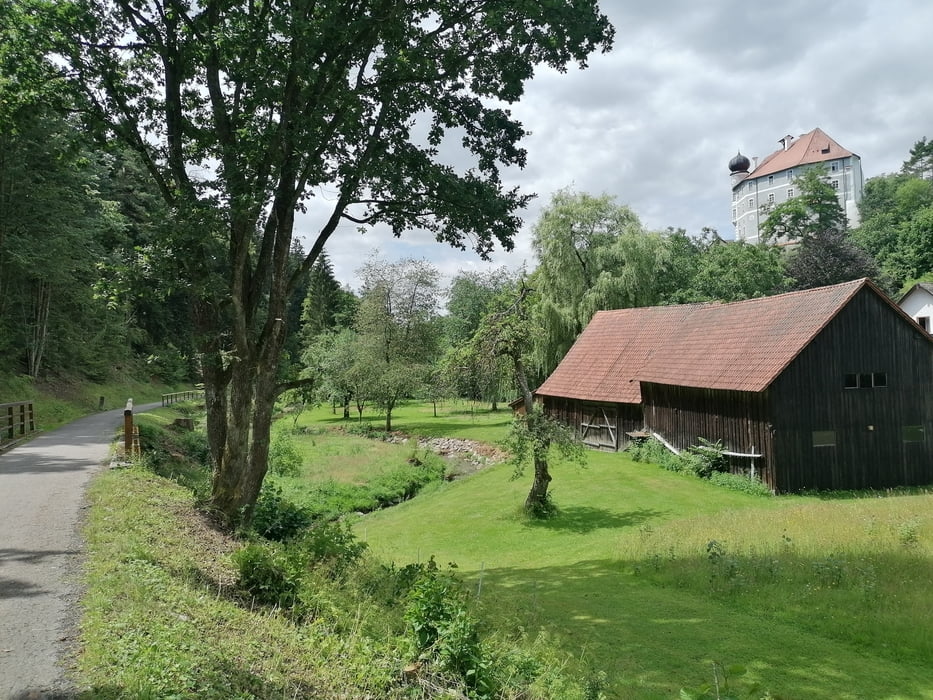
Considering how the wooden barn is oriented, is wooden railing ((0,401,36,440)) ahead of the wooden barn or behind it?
ahead

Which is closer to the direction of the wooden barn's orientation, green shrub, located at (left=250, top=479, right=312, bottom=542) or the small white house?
the green shrub

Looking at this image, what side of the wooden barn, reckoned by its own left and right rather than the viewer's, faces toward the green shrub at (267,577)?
front

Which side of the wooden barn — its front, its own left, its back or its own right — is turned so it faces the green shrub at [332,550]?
front

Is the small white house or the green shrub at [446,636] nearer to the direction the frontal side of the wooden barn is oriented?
the green shrub

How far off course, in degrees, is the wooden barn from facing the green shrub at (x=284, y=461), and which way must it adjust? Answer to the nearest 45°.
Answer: approximately 45° to its right

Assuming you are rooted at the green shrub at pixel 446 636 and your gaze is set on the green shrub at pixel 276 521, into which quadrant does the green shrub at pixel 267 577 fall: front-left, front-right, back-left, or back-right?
front-left

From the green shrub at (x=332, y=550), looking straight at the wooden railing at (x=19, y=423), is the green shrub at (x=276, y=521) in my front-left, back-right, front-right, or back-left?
front-right

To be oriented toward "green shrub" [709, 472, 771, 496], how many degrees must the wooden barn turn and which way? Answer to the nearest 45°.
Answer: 0° — it already faces it

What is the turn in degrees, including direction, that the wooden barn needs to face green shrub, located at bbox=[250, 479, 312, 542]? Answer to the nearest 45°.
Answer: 0° — it already faces it

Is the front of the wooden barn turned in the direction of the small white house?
no

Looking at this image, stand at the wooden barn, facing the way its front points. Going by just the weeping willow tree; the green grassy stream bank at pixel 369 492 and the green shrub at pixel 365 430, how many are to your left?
0

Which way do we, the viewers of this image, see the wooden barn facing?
facing the viewer and to the left of the viewer

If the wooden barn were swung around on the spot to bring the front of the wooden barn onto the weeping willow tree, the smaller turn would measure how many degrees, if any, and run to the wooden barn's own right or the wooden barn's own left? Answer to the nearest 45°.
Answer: approximately 90° to the wooden barn's own right
